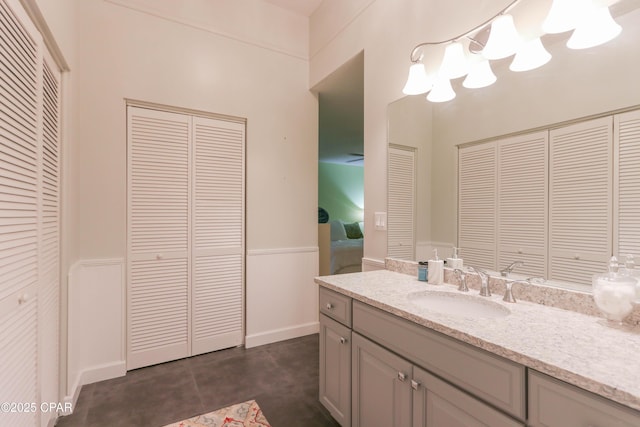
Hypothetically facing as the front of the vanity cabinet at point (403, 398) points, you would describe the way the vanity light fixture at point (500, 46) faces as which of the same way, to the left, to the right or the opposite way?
the same way

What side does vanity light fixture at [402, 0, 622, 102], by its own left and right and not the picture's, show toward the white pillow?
right

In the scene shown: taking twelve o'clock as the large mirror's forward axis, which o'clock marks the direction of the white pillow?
The white pillow is roughly at 3 o'clock from the large mirror.

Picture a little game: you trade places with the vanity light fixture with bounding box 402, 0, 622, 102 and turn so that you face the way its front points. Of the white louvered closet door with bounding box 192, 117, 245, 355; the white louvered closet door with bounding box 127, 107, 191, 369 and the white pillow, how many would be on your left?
0

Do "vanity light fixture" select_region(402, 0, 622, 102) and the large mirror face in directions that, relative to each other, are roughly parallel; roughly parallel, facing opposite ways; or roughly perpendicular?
roughly parallel

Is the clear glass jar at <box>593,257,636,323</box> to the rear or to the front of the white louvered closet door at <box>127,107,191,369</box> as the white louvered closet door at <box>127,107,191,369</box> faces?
to the front

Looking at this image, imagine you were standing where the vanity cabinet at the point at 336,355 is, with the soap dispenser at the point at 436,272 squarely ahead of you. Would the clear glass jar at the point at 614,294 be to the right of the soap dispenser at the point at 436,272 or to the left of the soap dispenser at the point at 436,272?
right

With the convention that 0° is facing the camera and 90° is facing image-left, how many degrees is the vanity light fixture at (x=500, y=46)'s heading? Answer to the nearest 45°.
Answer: approximately 45°

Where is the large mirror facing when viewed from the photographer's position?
facing the viewer and to the left of the viewer

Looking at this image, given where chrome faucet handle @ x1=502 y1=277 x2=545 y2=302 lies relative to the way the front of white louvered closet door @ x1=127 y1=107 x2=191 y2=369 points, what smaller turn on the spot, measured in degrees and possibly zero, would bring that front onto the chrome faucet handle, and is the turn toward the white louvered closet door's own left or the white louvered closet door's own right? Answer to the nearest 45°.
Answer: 0° — it already faces it

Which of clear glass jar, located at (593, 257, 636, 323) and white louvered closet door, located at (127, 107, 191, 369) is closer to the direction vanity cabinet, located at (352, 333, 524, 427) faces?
the white louvered closet door

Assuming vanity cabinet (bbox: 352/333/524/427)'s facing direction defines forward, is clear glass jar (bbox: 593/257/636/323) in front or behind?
behind

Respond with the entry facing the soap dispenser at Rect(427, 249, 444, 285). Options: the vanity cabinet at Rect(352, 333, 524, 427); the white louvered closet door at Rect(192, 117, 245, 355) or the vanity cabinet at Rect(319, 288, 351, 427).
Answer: the white louvered closet door

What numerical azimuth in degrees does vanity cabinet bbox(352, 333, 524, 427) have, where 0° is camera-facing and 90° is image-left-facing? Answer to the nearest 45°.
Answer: approximately 45°
